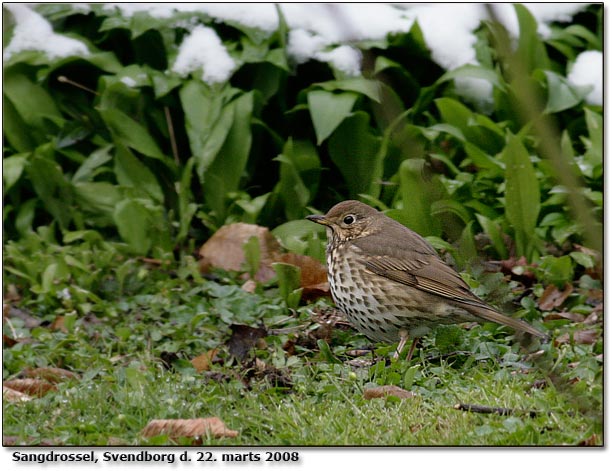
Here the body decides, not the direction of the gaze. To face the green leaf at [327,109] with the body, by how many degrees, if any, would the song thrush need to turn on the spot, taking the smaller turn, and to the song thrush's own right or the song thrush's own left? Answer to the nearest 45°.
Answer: approximately 90° to the song thrush's own right

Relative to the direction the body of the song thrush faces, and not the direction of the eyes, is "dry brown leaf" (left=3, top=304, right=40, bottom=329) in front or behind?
in front

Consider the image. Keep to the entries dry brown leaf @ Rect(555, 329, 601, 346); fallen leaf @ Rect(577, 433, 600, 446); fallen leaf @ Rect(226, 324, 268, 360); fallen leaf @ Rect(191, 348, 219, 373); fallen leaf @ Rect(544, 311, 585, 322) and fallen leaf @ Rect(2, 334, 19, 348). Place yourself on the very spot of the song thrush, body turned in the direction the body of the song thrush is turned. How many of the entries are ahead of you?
3

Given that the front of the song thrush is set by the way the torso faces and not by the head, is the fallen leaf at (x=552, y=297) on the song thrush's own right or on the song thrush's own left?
on the song thrush's own right

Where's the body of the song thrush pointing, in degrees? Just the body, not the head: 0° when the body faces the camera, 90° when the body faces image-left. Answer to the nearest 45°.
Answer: approximately 90°

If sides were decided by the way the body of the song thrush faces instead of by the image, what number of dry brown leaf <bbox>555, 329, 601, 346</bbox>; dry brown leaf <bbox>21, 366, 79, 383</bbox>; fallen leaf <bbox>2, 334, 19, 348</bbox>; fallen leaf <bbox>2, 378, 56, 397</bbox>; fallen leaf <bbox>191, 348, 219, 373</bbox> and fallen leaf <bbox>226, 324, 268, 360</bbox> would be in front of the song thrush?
5

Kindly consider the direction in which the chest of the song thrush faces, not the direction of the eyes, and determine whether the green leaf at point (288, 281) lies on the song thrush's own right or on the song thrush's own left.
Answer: on the song thrush's own right

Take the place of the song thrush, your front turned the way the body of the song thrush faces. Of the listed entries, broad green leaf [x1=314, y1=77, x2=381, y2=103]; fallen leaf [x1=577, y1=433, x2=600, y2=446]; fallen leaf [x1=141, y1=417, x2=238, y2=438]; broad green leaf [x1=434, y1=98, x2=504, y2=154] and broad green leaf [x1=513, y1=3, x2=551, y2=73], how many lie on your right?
3

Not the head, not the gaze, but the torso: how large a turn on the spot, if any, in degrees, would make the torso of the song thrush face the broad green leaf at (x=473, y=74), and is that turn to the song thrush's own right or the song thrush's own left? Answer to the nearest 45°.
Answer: approximately 90° to the song thrush's own right

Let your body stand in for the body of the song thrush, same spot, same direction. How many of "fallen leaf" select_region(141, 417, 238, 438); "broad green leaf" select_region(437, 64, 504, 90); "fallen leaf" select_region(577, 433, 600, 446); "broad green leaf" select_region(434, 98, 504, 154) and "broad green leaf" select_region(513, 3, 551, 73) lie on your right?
3

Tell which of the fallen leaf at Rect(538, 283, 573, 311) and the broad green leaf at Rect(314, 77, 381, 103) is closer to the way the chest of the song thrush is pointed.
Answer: the broad green leaf

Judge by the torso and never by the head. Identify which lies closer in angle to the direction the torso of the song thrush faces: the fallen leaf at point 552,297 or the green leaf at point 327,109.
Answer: the green leaf

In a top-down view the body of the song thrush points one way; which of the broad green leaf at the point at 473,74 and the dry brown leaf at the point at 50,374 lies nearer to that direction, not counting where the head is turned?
the dry brown leaf

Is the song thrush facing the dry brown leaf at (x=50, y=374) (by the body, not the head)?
yes

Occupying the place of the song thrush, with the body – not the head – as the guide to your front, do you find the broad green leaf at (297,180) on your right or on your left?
on your right

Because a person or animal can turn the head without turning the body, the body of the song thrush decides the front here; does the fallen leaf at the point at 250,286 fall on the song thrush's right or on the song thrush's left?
on the song thrush's right

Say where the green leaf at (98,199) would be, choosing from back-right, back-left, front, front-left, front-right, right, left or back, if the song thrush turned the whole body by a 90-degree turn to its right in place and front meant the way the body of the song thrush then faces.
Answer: front-left

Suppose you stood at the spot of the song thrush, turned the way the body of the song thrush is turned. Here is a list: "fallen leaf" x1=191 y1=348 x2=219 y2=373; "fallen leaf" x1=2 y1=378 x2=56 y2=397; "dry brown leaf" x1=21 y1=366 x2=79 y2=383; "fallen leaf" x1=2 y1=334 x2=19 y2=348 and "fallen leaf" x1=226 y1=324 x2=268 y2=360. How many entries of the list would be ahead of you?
5

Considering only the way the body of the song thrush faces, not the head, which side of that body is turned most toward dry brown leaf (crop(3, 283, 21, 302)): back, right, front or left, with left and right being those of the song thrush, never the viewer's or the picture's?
front
